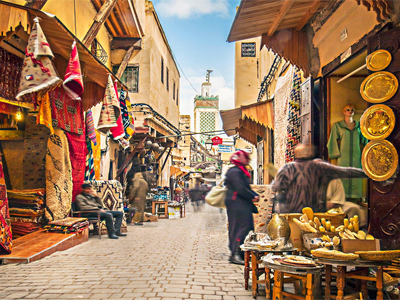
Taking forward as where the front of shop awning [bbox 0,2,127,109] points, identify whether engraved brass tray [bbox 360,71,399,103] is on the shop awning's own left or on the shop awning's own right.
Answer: on the shop awning's own right

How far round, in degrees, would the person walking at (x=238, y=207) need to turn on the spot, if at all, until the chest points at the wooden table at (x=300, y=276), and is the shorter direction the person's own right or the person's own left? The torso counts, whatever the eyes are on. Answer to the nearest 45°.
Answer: approximately 90° to the person's own right

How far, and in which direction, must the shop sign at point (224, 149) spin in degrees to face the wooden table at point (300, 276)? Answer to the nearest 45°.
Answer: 0° — it already faces it

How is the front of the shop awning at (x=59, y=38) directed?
to the viewer's right

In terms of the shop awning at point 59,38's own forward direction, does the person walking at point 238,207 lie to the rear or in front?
in front

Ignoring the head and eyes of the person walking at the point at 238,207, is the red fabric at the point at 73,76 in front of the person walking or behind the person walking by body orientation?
behind

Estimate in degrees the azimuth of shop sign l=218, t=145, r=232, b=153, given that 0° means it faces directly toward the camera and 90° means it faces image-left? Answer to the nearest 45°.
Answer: approximately 0°

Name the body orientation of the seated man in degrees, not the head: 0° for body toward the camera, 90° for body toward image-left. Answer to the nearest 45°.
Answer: approximately 315°

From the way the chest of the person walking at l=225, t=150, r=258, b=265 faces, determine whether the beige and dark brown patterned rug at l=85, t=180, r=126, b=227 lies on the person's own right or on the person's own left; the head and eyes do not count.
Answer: on the person's own left

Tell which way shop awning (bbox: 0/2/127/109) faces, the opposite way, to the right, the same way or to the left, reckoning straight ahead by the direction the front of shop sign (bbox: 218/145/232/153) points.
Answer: to the left

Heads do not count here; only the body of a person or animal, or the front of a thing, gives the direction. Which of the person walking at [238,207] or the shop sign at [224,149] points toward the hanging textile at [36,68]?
the shop sign
